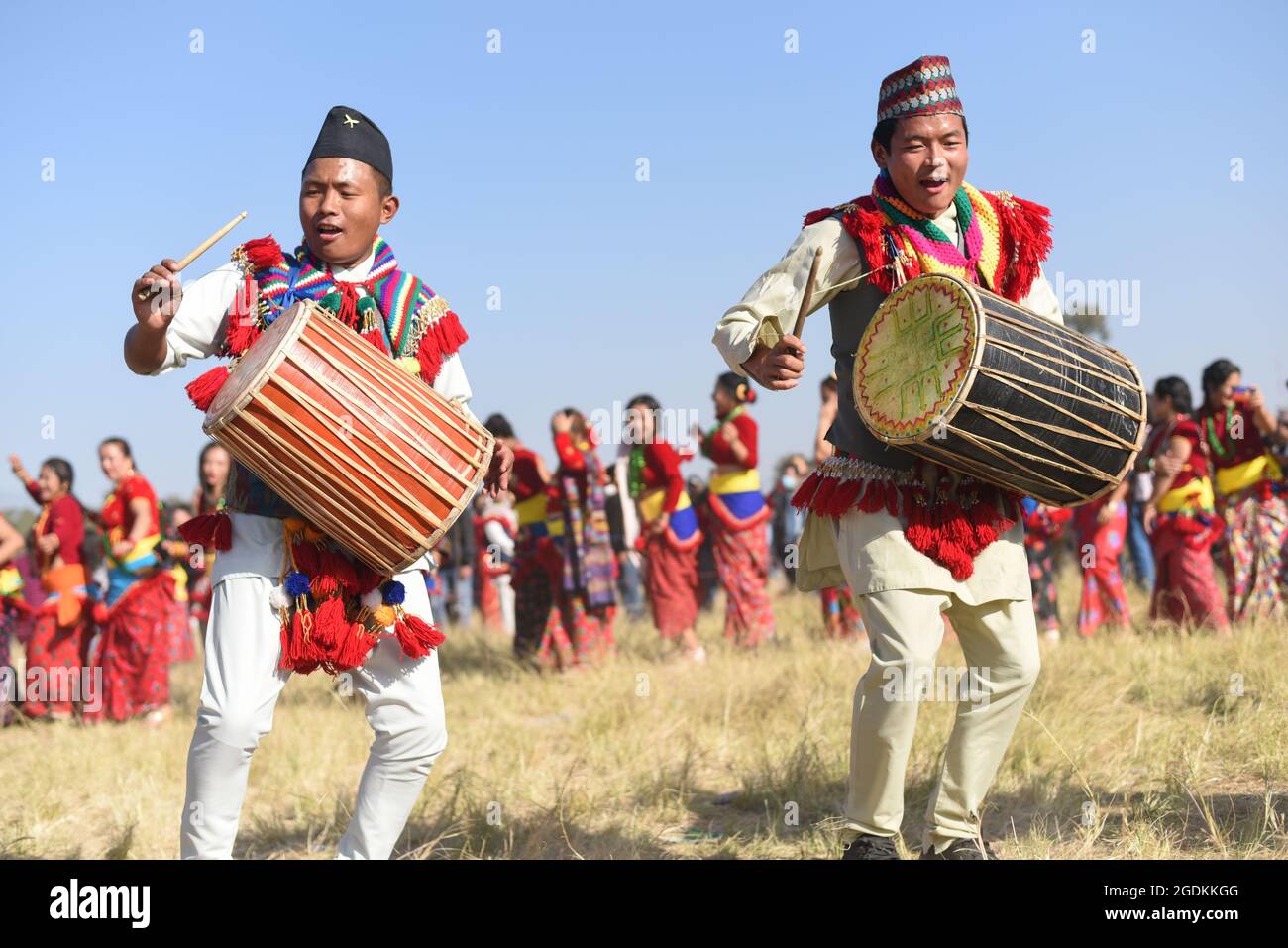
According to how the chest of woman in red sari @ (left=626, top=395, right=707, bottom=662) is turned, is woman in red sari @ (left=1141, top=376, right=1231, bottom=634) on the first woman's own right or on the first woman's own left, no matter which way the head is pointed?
on the first woman's own left

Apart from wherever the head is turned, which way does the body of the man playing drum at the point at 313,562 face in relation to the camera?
toward the camera

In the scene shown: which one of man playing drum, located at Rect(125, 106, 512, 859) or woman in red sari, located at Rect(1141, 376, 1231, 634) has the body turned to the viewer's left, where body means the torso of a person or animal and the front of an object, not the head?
the woman in red sari

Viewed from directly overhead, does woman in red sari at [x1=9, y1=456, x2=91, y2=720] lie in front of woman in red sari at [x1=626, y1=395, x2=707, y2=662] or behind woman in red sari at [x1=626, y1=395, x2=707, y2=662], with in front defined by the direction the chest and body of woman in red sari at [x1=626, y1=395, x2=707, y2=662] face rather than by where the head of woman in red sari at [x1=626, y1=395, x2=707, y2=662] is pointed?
in front

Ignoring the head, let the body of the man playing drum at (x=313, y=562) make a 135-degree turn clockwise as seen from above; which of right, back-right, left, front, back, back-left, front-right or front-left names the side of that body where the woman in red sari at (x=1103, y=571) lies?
right

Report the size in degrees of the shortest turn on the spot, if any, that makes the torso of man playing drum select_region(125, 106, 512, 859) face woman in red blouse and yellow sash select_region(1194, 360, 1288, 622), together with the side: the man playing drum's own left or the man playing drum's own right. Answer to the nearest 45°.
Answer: approximately 135° to the man playing drum's own left

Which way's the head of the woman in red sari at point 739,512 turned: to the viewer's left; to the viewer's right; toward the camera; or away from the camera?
to the viewer's left

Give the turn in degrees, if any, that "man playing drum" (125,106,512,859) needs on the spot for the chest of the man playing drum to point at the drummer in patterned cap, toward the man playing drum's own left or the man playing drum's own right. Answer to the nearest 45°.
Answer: approximately 90° to the man playing drum's own left

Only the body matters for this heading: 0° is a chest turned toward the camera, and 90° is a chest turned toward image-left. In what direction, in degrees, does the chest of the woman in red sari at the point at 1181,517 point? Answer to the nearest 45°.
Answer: approximately 90°

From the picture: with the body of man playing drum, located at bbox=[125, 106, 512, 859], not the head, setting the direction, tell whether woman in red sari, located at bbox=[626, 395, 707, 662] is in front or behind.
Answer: behind

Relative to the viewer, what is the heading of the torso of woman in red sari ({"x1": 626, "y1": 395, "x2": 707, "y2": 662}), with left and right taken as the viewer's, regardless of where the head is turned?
facing the viewer and to the left of the viewer
